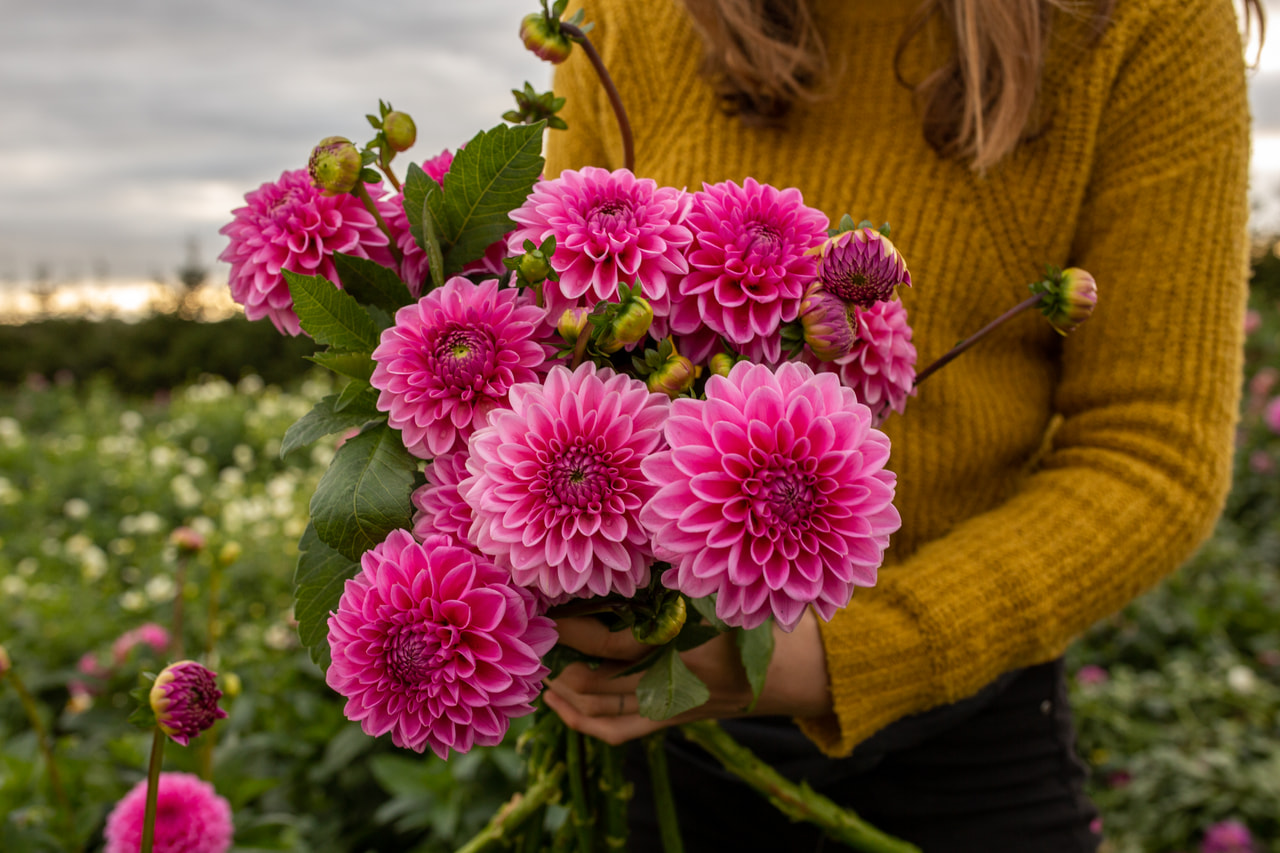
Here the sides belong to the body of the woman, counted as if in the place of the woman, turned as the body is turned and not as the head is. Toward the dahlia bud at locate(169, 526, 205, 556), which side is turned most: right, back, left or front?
right

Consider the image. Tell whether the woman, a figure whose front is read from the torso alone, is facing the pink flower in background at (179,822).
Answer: no

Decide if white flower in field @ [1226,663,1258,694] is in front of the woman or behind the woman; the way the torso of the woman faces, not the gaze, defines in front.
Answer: behind

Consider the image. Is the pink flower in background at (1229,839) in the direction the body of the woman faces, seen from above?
no

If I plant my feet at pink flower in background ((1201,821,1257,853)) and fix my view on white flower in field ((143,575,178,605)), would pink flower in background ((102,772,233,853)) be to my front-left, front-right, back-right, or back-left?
front-left

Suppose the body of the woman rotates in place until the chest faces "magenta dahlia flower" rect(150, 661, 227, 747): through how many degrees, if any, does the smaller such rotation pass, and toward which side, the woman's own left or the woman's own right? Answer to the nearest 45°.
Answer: approximately 45° to the woman's own right

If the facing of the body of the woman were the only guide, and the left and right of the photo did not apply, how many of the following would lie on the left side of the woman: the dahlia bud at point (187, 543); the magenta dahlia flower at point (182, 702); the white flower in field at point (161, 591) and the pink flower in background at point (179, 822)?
0

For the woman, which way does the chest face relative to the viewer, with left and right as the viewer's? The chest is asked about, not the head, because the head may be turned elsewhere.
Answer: facing the viewer

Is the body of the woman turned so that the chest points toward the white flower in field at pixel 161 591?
no
